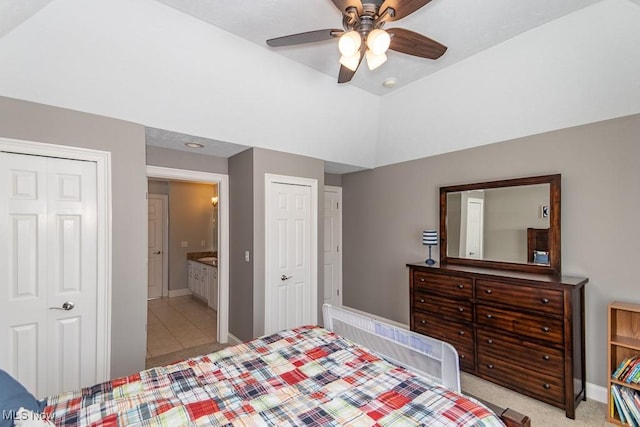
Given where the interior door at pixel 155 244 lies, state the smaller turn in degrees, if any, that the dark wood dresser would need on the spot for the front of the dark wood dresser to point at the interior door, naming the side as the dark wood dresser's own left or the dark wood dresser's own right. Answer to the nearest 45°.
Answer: approximately 45° to the dark wood dresser's own right

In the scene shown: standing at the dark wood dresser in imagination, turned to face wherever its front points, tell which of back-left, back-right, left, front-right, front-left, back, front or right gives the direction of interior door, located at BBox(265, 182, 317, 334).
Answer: front-right

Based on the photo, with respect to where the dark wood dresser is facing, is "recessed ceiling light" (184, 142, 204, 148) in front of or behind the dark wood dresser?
in front

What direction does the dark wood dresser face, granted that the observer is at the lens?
facing the viewer and to the left of the viewer

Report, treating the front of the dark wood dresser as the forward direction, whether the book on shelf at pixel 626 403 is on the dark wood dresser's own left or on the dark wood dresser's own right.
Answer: on the dark wood dresser's own left

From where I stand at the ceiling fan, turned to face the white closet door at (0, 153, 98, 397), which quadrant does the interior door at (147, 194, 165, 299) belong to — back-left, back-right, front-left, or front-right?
front-right

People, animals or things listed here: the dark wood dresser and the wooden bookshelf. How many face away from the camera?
0

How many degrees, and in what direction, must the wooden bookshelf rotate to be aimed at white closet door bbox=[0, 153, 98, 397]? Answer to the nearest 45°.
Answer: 0° — it already faces it
